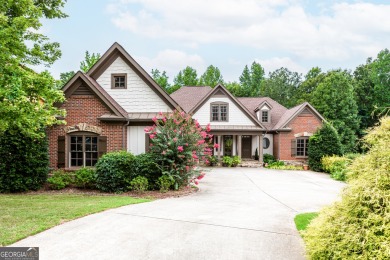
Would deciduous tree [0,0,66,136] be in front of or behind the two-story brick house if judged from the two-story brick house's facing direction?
in front

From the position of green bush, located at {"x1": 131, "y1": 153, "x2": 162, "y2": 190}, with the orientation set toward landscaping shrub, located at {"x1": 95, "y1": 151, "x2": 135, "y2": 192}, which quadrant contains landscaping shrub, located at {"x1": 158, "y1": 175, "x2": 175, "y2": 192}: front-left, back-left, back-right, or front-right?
back-left

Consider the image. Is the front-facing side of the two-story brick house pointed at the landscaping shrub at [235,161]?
no

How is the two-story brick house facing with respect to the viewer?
toward the camera

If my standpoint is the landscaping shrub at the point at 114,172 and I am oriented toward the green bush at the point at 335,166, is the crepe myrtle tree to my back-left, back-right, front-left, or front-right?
front-right

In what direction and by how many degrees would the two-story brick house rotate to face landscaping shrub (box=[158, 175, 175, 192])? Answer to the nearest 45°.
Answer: approximately 45° to its left

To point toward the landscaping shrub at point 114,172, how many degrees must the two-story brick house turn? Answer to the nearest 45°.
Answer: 0° — it already faces it

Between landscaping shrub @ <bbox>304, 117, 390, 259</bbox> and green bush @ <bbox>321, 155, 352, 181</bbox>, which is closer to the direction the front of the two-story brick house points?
the landscaping shrub
